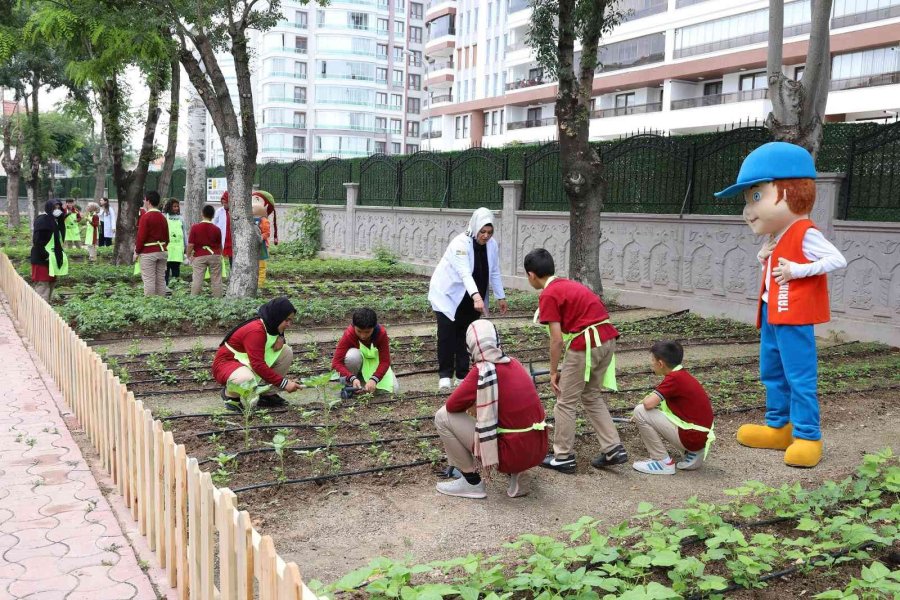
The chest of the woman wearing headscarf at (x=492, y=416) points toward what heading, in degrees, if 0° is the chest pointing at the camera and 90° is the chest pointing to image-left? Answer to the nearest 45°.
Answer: approximately 135°

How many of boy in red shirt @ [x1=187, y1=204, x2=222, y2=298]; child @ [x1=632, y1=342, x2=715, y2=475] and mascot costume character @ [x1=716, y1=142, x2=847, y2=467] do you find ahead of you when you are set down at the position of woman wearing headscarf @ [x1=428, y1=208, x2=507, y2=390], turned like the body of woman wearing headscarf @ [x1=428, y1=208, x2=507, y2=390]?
2

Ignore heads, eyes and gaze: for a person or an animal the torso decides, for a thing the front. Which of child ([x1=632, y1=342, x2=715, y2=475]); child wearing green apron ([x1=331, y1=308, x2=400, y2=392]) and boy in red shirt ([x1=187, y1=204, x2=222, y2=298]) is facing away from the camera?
the boy in red shirt

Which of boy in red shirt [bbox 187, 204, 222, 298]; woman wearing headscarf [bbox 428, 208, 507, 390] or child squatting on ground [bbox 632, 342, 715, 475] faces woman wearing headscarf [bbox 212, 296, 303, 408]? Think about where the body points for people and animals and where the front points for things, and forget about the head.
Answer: the child squatting on ground

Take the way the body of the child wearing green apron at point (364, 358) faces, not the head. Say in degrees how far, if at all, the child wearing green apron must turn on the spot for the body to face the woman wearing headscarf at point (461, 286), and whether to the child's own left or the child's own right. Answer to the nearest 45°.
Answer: approximately 135° to the child's own left

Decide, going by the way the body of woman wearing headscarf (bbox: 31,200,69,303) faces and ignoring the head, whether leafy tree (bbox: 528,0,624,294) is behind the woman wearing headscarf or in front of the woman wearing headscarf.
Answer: in front

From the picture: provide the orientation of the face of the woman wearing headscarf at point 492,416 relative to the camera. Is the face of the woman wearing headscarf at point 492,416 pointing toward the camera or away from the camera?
away from the camera

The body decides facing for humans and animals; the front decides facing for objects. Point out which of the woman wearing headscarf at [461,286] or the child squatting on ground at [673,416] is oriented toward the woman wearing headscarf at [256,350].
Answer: the child squatting on ground

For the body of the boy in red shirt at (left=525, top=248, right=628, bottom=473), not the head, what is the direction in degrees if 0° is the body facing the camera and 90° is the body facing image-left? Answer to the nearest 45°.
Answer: approximately 135°

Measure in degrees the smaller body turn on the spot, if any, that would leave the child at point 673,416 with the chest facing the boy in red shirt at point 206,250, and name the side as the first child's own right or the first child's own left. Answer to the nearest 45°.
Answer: approximately 45° to the first child's own right

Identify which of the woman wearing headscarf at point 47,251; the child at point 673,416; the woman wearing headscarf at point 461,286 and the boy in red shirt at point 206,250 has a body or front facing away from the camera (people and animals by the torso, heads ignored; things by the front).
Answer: the boy in red shirt

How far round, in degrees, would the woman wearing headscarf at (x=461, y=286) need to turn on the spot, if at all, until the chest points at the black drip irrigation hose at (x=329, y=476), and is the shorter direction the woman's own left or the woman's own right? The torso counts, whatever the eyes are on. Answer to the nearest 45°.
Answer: approximately 45° to the woman's own right

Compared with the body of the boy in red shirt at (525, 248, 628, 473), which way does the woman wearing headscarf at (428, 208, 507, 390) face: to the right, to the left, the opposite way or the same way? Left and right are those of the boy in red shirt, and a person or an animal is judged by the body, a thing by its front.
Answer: the opposite way

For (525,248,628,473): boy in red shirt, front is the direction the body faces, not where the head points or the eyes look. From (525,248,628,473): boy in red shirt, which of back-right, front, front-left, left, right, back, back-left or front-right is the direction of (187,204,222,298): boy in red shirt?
front

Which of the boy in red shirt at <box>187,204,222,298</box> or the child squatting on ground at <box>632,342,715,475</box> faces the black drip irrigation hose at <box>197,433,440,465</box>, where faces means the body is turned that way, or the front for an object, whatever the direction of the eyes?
the child squatting on ground

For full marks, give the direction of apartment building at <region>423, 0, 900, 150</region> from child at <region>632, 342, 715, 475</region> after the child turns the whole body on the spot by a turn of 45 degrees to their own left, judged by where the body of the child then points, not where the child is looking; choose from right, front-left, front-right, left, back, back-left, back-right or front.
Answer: back-right

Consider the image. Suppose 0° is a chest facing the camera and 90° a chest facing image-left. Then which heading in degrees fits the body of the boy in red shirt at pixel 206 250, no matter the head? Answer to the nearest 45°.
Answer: approximately 180°

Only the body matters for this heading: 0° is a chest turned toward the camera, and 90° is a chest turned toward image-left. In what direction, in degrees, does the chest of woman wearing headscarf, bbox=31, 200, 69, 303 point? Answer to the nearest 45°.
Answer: approximately 315°

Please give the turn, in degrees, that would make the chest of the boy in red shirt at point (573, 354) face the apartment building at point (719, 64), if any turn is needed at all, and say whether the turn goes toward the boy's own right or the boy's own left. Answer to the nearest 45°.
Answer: approximately 45° to the boy's own right

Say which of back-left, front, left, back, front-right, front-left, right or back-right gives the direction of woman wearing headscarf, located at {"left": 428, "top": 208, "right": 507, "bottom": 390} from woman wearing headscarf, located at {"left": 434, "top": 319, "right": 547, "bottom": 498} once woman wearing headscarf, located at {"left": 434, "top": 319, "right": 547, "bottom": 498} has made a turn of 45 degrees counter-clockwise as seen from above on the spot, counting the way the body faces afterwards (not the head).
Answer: right
